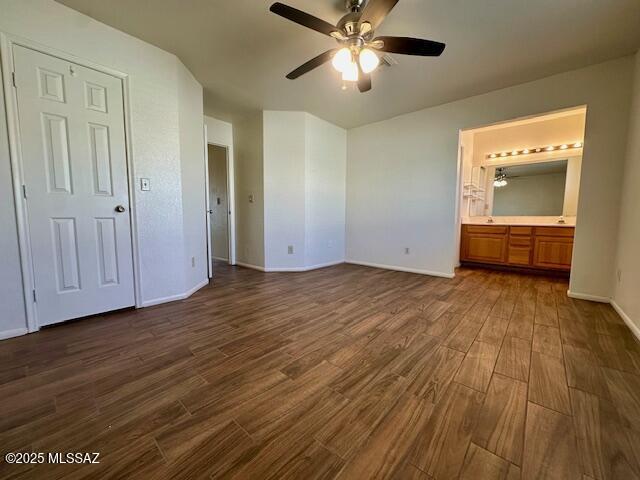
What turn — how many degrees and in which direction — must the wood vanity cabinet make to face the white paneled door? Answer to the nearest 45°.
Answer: approximately 45° to its right

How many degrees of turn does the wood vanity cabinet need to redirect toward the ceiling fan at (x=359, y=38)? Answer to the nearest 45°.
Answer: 0° — it already faces it

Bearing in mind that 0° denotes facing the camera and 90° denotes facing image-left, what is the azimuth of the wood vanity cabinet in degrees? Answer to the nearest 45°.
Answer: approximately 0°
